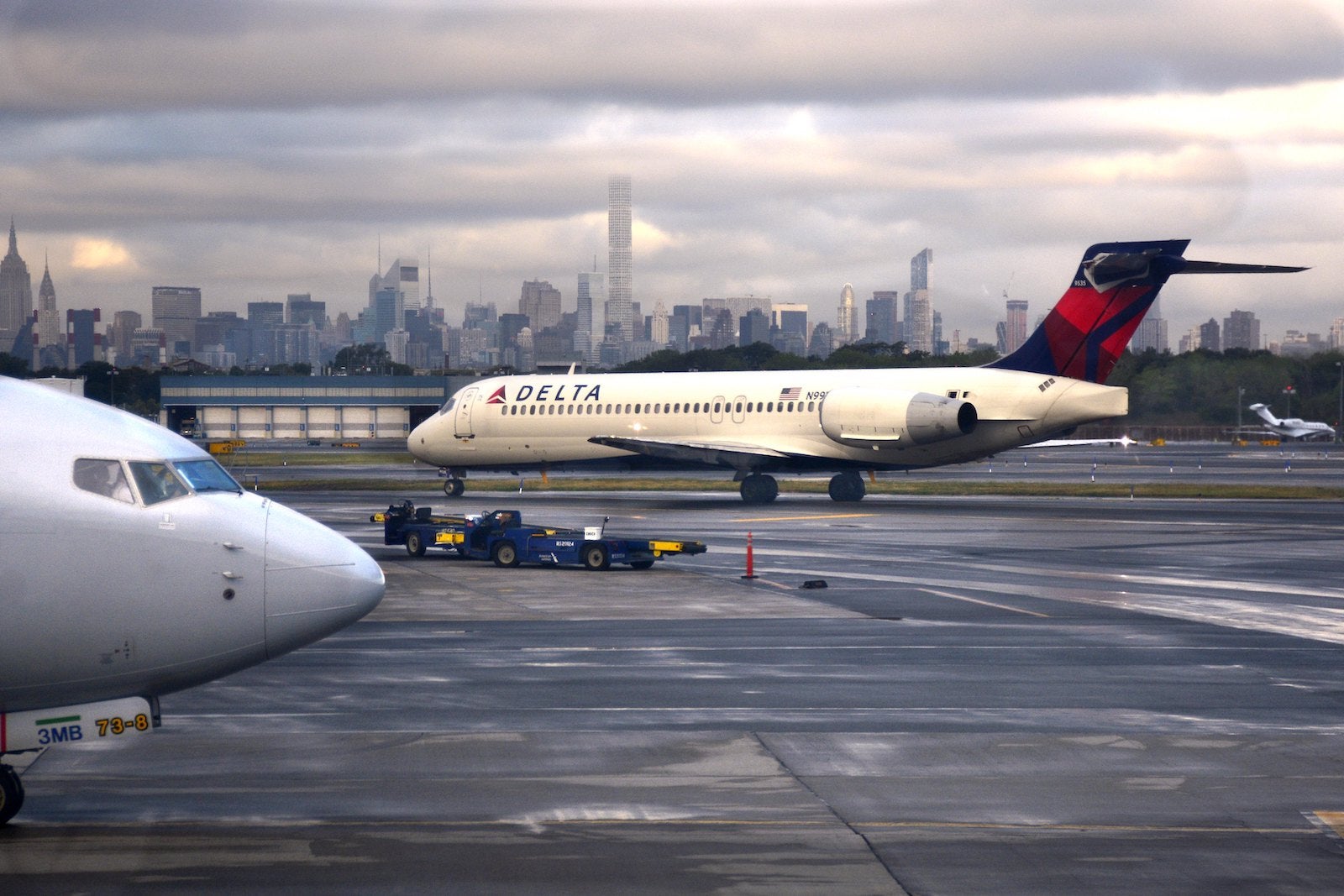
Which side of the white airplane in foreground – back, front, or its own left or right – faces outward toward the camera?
right

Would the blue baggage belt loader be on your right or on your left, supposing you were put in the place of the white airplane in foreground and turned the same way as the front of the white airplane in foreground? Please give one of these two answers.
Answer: on your left
